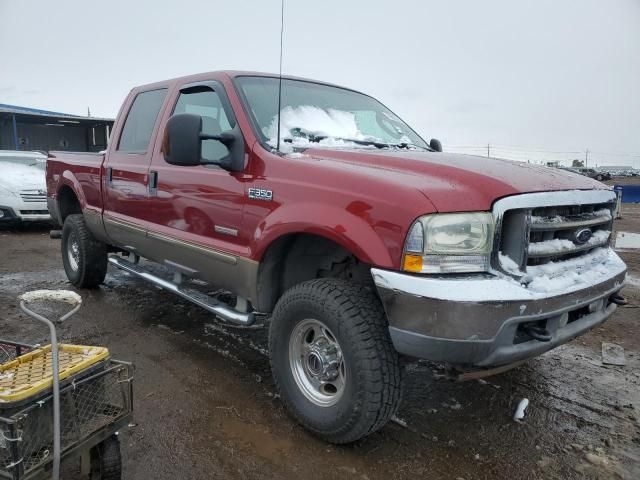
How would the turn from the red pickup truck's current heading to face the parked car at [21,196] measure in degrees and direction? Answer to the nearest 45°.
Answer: approximately 180°

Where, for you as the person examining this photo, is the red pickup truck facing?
facing the viewer and to the right of the viewer

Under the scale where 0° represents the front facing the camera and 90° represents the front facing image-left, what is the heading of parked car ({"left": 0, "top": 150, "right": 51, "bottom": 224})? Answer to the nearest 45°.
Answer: approximately 315°

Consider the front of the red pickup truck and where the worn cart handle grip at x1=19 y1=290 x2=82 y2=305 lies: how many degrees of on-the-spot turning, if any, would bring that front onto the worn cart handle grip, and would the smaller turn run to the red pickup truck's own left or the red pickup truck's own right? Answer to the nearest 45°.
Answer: approximately 90° to the red pickup truck's own right

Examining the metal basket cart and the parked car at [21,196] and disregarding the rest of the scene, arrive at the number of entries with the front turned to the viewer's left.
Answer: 0

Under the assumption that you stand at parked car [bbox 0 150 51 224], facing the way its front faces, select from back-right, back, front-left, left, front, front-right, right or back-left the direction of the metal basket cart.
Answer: front-right

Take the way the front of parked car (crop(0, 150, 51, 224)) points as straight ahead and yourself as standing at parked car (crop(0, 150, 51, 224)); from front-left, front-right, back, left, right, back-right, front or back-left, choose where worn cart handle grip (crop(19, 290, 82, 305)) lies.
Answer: front-right

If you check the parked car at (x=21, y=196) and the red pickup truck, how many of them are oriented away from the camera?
0

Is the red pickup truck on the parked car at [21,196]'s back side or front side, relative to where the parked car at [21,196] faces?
on the front side

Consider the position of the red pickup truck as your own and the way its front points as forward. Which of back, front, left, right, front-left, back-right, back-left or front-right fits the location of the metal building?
back
